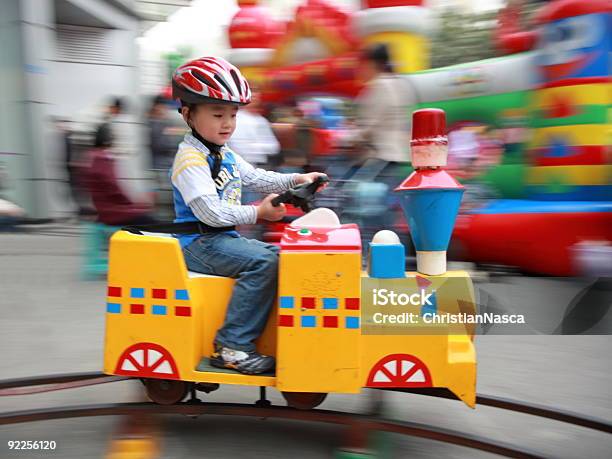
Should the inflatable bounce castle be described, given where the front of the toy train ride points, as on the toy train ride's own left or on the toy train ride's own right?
on the toy train ride's own left

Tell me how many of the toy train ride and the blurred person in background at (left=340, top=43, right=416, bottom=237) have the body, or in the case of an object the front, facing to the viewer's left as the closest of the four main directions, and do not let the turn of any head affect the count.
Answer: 1

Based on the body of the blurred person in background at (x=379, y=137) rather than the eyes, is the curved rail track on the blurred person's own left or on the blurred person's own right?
on the blurred person's own left

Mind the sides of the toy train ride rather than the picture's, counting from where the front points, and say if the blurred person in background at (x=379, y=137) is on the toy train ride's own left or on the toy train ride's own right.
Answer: on the toy train ride's own left

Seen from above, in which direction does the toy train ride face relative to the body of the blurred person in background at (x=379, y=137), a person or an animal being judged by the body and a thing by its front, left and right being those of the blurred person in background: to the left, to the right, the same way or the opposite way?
the opposite way

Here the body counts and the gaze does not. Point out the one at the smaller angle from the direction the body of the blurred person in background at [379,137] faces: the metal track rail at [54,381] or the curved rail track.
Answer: the metal track rail

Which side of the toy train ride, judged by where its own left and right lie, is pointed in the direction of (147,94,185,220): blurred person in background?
left

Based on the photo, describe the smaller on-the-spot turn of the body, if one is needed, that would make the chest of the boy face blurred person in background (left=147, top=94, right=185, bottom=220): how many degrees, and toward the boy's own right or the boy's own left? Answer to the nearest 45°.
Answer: approximately 135° to the boy's own left

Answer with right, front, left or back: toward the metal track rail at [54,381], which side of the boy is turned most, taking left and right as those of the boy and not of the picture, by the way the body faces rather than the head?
back

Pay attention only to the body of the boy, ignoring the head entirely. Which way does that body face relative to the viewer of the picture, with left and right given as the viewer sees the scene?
facing the viewer and to the right of the viewer

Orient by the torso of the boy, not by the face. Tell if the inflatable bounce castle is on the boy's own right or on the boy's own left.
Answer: on the boy's own left

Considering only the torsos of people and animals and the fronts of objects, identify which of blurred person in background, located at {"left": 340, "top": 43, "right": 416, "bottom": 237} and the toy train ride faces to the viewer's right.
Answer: the toy train ride

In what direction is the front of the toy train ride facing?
to the viewer's right

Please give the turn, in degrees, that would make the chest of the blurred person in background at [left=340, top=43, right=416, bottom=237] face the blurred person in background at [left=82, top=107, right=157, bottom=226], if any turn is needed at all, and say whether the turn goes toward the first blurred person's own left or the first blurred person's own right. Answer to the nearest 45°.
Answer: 0° — they already face them

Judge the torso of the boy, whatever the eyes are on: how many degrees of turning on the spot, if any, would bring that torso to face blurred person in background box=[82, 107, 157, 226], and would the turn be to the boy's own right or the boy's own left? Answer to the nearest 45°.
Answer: approximately 135° to the boy's own left

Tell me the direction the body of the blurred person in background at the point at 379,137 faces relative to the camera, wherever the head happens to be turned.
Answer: to the viewer's left
